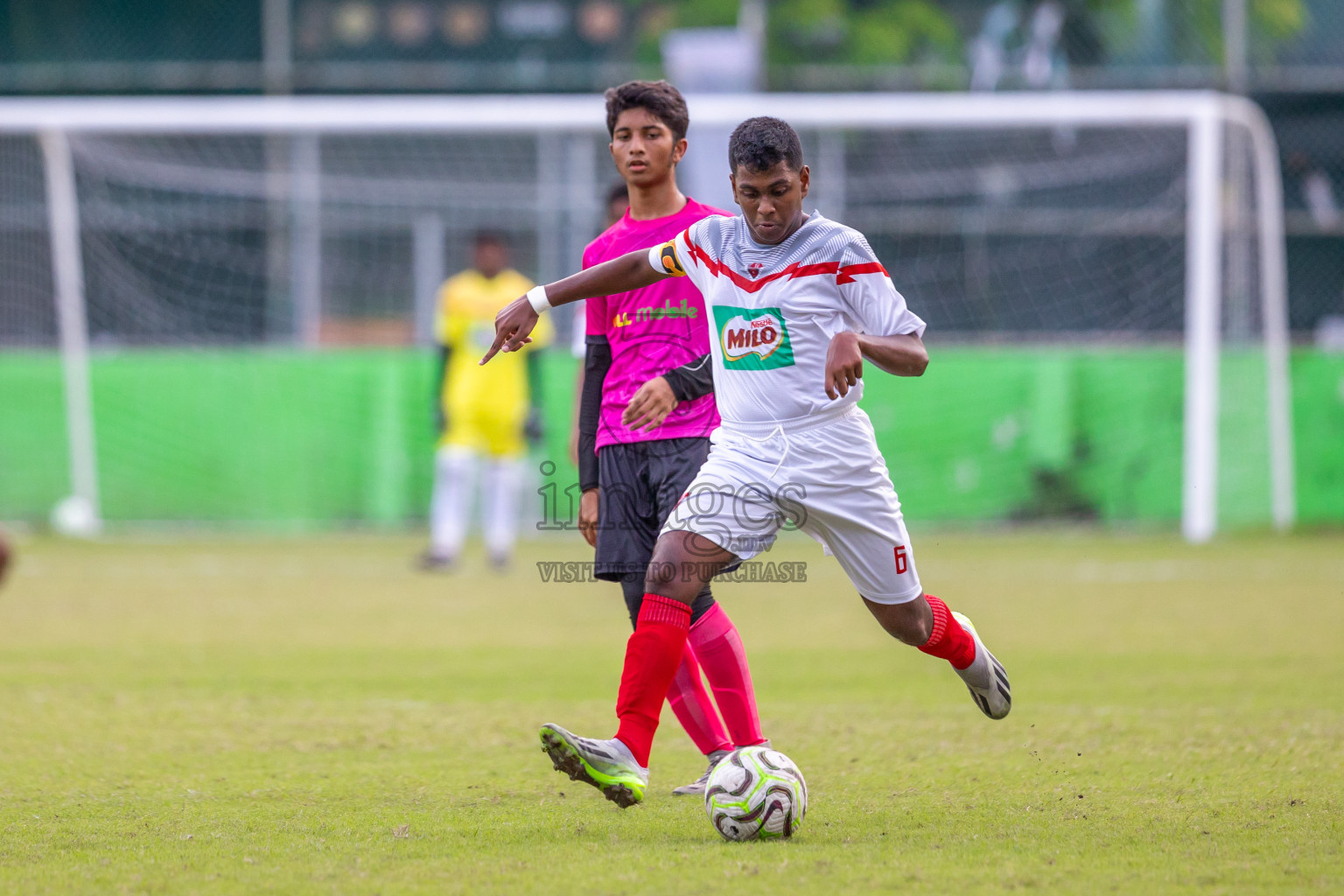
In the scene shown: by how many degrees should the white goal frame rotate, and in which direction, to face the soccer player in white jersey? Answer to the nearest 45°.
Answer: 0° — it already faces them

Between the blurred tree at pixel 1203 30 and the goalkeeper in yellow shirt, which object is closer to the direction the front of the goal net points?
the goalkeeper in yellow shirt

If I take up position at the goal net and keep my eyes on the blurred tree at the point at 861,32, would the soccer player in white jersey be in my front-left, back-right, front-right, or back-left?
back-right

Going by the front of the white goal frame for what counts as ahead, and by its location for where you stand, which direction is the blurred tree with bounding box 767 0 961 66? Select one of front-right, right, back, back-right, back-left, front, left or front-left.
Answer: back

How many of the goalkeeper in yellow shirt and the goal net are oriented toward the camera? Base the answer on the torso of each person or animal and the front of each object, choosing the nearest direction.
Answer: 2

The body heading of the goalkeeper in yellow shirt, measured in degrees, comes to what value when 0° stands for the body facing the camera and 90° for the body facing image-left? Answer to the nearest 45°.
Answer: approximately 0°

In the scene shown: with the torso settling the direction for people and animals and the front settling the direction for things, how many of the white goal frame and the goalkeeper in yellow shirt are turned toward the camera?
2

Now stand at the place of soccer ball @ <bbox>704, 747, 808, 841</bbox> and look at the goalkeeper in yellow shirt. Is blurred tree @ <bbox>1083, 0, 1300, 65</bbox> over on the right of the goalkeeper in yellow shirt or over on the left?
right
